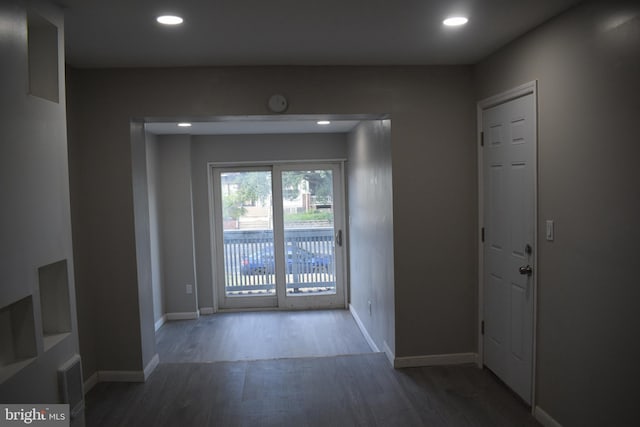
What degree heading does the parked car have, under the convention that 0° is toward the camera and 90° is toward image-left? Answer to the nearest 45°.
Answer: approximately 270°

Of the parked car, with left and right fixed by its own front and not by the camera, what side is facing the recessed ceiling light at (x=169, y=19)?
right

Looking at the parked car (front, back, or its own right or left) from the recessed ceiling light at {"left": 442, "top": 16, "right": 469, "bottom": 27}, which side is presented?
right
